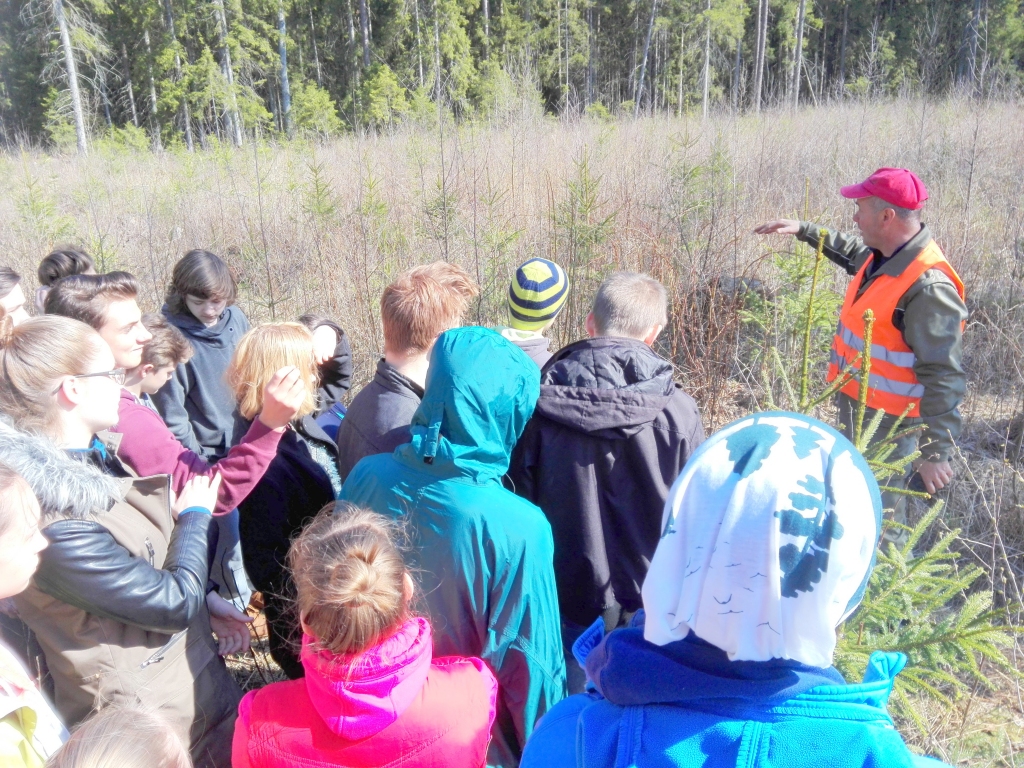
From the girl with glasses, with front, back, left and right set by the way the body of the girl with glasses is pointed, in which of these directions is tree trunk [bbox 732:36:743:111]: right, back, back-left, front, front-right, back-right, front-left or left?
front-left

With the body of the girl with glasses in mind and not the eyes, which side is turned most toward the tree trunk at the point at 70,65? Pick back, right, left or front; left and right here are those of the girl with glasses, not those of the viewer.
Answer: left

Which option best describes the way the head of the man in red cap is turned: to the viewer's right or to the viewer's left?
to the viewer's left

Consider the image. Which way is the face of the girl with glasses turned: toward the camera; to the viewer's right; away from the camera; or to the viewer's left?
to the viewer's right

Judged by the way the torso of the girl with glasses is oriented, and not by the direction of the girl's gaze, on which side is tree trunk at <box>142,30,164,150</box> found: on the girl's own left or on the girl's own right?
on the girl's own left

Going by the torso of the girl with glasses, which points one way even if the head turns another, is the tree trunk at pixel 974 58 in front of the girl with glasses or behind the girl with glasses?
in front

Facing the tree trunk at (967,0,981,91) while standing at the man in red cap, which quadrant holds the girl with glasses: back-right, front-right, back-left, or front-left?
back-left

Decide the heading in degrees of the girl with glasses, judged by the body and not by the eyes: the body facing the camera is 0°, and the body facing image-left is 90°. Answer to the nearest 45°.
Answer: approximately 270°

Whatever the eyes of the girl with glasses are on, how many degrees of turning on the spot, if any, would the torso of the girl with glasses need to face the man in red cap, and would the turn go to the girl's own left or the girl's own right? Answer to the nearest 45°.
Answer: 0° — they already face them

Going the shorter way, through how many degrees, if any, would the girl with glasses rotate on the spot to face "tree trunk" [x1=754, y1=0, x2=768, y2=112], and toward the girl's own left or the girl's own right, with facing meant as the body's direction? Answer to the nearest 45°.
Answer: approximately 45° to the girl's own left
